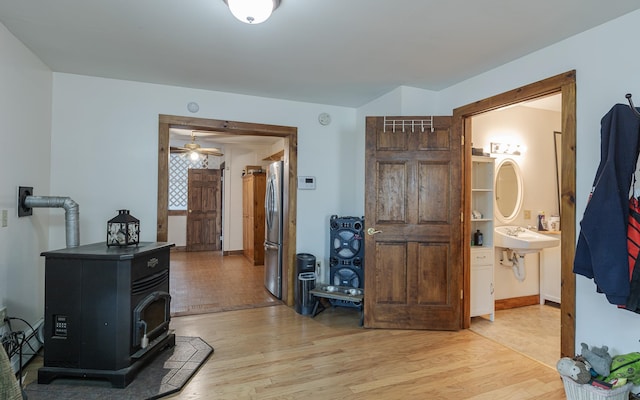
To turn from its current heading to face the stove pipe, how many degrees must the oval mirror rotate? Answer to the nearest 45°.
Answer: approximately 90° to its right

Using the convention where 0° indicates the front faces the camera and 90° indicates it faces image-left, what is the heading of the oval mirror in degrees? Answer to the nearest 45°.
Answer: approximately 315°

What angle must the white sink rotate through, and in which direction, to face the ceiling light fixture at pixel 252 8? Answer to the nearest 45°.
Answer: approximately 90° to its right

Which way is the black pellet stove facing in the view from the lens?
facing the viewer and to the right of the viewer

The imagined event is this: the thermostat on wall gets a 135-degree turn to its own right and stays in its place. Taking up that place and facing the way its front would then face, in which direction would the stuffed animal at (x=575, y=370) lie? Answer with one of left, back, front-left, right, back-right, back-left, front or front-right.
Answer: back

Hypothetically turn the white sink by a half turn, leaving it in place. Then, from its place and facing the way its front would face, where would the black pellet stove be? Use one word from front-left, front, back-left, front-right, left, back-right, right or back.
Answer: left

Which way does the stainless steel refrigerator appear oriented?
to the viewer's left

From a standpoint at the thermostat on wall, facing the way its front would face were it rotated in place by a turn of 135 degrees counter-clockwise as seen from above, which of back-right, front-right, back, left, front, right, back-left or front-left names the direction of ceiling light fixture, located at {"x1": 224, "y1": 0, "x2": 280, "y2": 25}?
back-right

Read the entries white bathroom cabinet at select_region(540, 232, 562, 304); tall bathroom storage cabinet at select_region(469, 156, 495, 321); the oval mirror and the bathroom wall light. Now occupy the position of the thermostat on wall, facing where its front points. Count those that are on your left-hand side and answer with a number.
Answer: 4

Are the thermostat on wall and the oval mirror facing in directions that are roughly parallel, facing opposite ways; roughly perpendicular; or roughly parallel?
roughly parallel

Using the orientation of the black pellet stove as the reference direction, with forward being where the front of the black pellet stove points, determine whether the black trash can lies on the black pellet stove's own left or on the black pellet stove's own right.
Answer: on the black pellet stove's own left

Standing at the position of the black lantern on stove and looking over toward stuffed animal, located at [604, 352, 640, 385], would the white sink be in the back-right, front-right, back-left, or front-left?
front-left

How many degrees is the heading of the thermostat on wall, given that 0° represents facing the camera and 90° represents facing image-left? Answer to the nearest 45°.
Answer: approximately 0°

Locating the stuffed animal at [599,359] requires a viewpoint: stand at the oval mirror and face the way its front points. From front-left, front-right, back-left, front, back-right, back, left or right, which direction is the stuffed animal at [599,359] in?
front-right

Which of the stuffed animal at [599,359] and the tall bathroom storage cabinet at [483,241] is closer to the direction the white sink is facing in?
the stuffed animal

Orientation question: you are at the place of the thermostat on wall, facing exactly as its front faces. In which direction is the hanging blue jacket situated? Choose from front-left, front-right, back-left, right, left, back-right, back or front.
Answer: front-left
